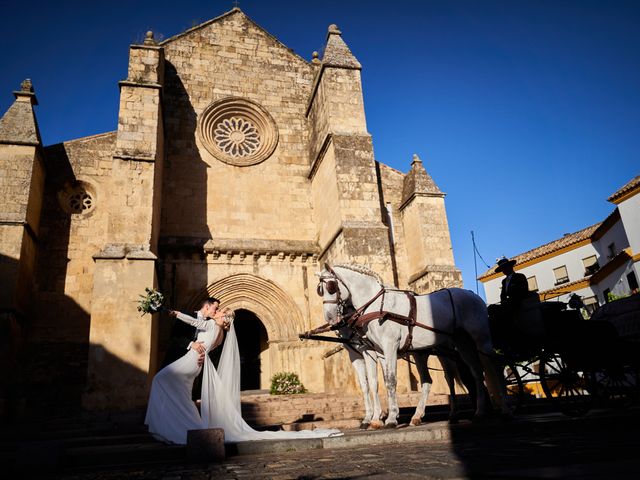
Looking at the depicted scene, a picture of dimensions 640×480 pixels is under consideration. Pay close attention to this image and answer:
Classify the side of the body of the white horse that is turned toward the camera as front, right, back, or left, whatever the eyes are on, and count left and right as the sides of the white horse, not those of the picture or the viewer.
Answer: left

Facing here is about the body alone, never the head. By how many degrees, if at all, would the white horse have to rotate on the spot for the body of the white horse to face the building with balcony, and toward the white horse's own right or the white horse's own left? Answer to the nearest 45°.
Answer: approximately 135° to the white horse's own right

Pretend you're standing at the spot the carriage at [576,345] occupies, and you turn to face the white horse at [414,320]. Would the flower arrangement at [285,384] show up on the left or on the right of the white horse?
right

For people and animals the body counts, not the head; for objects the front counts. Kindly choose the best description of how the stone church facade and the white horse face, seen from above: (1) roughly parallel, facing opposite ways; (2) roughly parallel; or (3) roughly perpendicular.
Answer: roughly perpendicular

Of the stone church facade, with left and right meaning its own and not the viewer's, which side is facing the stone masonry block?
front

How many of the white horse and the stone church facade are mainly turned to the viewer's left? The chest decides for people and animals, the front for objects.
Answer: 1

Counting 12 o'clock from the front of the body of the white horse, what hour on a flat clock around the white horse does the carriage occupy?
The carriage is roughly at 6 o'clock from the white horse.

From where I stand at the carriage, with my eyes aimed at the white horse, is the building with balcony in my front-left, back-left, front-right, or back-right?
back-right

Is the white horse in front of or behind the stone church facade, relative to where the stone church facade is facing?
in front

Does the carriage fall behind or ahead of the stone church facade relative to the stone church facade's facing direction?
ahead

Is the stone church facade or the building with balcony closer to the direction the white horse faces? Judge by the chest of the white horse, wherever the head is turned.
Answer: the stone church facade

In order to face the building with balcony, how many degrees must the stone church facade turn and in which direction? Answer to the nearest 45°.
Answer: approximately 135° to its left
